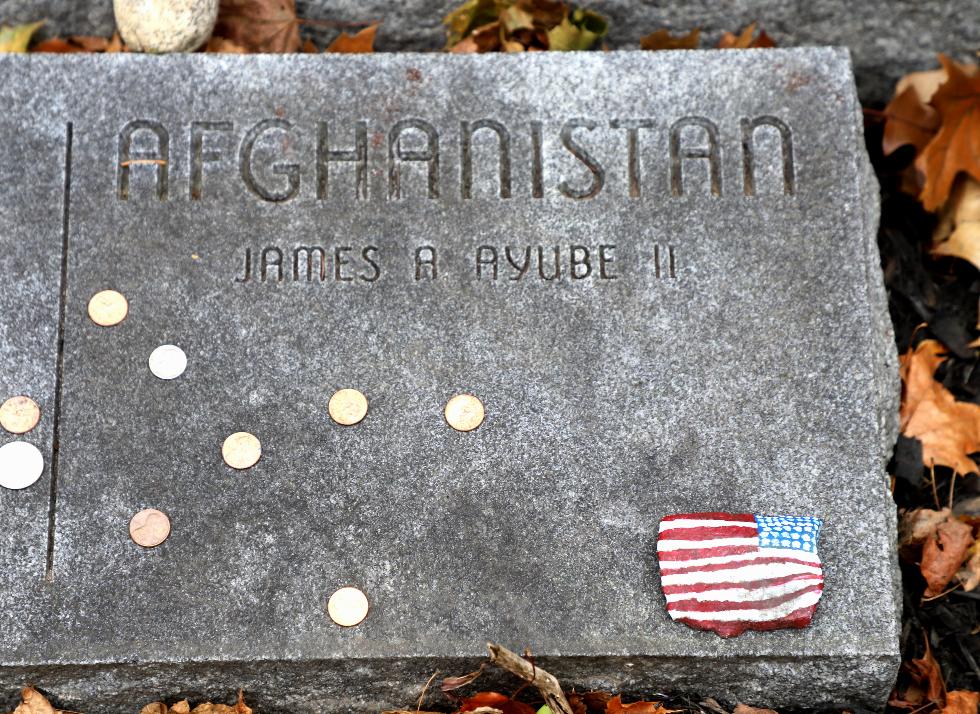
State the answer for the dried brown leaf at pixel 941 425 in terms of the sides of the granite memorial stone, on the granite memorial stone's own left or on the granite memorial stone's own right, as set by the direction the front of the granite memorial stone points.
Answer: on the granite memorial stone's own left

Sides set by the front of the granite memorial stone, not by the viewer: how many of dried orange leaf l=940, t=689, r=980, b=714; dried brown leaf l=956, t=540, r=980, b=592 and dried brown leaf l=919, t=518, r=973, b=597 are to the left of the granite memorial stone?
3

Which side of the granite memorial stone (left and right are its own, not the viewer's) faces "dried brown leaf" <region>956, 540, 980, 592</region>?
left

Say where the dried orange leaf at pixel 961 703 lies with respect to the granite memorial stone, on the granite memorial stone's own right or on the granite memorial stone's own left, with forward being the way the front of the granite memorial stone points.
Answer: on the granite memorial stone's own left

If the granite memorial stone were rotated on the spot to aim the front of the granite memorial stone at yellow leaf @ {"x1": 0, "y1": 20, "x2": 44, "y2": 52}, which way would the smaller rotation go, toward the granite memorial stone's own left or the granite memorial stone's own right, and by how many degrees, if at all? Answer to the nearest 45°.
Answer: approximately 135° to the granite memorial stone's own right

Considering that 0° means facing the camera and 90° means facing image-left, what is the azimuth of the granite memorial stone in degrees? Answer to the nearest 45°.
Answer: approximately 0°
